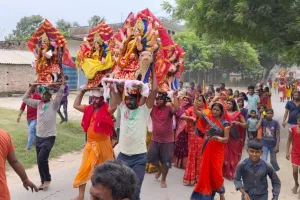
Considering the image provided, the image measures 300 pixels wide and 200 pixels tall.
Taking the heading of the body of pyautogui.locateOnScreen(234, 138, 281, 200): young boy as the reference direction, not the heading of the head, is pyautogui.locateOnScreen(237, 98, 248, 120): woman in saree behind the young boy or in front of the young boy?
behind

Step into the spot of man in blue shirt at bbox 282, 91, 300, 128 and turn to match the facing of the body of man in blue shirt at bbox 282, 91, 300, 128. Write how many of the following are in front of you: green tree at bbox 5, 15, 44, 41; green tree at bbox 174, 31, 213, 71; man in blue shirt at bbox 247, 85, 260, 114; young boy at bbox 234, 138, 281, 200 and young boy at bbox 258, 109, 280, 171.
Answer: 2

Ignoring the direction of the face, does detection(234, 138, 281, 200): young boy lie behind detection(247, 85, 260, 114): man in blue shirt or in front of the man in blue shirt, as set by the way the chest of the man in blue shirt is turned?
in front

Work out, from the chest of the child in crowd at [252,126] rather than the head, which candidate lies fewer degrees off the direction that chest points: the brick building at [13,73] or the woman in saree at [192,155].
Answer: the woman in saree

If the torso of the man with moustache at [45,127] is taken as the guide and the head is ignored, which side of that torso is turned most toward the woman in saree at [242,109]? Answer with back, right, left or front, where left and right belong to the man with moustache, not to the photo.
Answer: left

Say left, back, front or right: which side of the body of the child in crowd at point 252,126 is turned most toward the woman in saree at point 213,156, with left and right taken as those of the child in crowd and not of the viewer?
front

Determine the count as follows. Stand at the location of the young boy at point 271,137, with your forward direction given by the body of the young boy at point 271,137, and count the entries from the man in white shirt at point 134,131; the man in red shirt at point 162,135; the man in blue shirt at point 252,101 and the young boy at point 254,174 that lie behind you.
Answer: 1

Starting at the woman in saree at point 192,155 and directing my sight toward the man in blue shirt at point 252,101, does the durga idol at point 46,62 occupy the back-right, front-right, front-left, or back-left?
back-left

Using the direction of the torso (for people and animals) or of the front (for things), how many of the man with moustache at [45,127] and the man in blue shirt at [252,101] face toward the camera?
2

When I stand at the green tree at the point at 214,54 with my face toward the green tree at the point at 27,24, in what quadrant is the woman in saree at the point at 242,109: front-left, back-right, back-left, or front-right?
back-left

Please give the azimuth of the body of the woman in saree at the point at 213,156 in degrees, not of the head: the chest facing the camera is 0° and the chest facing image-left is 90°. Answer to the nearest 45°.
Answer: approximately 45°

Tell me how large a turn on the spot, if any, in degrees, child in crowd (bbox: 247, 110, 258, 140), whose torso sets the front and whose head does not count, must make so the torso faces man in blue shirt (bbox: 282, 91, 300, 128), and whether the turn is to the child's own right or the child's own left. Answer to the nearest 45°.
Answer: approximately 135° to the child's own left

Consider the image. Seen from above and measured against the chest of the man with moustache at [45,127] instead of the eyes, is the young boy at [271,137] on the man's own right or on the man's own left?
on the man's own left

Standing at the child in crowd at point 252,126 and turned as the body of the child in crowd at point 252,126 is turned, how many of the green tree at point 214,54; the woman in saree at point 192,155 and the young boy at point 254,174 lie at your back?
1

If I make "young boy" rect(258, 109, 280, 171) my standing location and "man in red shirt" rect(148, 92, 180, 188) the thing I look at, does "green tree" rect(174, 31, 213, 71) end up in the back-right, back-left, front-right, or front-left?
back-right

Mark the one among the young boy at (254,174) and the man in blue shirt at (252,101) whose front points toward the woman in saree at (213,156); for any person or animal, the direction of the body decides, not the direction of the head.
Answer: the man in blue shirt
